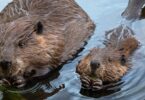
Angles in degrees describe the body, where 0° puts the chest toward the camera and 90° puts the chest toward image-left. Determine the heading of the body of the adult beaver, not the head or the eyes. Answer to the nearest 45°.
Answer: approximately 45°

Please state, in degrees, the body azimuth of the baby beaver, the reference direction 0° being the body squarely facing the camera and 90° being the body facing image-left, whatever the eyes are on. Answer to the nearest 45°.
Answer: approximately 45°

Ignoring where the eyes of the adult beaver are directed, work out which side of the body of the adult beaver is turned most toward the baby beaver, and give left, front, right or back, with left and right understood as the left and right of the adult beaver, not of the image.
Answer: left
